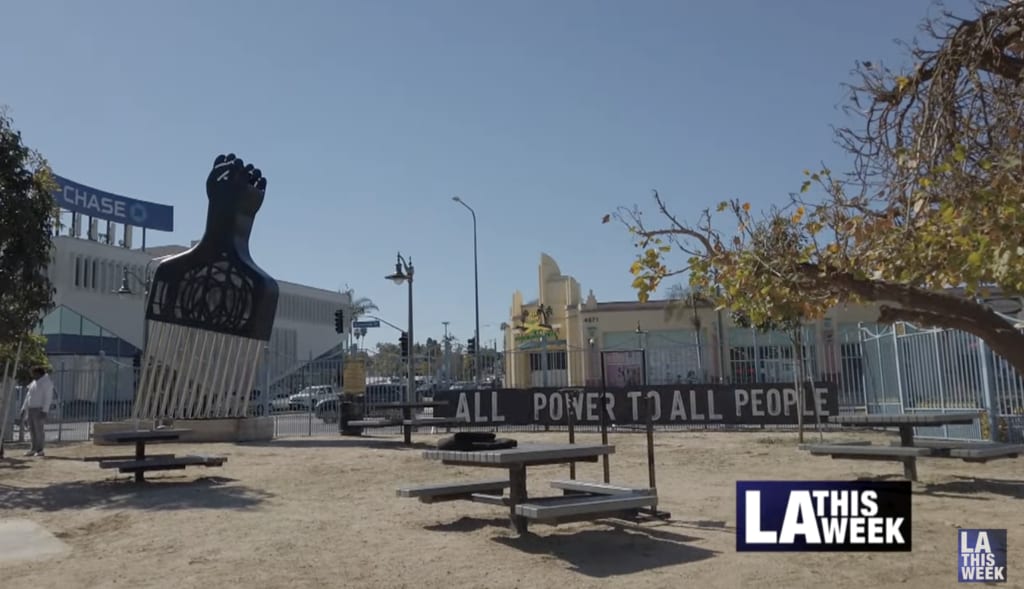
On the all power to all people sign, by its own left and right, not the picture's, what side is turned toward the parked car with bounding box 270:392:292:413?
back

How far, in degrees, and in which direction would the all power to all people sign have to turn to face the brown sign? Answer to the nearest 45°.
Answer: approximately 90° to its right

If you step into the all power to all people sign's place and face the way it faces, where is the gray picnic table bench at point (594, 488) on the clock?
The gray picnic table bench is roughly at 12 o'clock from all power to all people sign.
